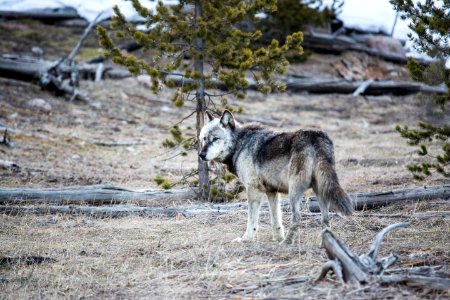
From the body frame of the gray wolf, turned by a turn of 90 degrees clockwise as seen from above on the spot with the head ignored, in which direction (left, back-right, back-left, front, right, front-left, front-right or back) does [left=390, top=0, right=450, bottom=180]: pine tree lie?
front-right

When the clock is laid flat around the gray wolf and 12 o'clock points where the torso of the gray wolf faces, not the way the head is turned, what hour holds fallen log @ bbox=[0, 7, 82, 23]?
The fallen log is roughly at 2 o'clock from the gray wolf.

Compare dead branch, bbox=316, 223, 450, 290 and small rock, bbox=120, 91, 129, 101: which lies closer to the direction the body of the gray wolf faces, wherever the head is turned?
the small rock

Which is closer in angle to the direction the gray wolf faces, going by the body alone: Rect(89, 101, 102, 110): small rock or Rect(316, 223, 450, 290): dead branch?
the small rock

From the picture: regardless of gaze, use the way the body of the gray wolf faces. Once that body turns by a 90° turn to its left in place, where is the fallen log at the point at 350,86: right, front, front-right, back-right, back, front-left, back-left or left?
back

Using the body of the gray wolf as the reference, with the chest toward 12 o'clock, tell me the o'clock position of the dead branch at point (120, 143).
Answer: The dead branch is roughly at 2 o'clock from the gray wolf.

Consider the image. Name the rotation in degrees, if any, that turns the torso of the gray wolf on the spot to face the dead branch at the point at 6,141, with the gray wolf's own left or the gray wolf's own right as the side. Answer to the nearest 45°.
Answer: approximately 45° to the gray wolf's own right

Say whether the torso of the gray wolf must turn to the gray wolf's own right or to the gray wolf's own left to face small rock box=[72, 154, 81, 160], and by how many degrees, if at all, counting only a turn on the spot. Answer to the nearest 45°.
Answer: approximately 45° to the gray wolf's own right

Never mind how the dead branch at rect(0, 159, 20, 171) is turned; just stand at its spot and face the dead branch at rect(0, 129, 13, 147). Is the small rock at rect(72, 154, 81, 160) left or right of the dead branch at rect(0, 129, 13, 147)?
right

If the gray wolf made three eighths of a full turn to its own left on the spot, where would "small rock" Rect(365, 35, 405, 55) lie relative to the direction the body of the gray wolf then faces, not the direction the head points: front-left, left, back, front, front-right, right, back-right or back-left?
back-left

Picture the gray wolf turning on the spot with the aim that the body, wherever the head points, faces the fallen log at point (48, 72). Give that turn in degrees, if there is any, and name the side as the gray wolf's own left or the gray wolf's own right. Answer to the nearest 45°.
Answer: approximately 45° to the gray wolf's own right

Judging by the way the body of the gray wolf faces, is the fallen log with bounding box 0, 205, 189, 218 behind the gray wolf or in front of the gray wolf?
in front

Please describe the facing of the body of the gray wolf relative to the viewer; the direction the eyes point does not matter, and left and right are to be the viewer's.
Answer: facing to the left of the viewer
